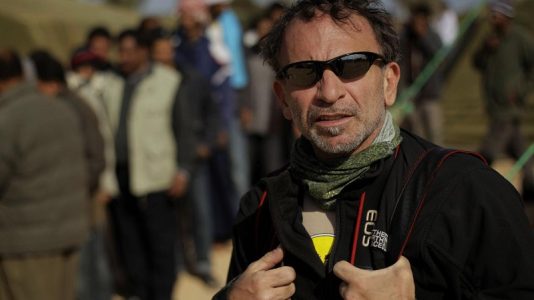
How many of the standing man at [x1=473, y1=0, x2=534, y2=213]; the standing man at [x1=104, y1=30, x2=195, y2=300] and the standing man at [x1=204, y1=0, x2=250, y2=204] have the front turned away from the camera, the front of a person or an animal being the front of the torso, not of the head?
0

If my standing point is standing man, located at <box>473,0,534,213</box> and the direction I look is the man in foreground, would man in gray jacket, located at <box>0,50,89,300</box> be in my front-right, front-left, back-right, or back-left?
front-right

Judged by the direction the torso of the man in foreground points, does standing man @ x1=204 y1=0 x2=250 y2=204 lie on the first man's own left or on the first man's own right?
on the first man's own right

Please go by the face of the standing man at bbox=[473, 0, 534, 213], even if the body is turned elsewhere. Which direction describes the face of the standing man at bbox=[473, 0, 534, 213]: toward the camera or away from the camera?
toward the camera

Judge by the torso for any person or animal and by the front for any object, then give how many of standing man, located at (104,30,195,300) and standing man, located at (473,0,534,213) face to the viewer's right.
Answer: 0

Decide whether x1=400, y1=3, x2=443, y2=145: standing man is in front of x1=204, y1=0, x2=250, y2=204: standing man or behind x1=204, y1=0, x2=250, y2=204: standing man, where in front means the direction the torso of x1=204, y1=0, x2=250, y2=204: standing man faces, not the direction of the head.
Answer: behind

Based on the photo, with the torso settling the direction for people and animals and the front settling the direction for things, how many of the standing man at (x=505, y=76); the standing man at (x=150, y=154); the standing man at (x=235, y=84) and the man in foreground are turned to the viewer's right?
0

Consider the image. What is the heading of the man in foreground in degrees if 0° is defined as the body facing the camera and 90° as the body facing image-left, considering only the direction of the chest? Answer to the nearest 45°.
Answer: approximately 45°

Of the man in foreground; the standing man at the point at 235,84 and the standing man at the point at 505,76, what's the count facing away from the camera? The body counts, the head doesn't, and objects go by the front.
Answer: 0

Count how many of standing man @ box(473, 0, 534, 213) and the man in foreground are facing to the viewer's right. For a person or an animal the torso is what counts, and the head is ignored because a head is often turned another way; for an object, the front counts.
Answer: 0

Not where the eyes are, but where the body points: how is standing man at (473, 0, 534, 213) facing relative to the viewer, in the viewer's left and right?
facing the viewer and to the left of the viewer

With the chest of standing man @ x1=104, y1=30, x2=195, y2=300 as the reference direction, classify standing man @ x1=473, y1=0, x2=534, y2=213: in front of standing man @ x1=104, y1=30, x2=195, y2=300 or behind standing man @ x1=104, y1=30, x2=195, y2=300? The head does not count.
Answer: behind

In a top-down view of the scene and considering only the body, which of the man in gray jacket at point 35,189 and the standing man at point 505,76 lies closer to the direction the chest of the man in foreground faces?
the man in gray jacket

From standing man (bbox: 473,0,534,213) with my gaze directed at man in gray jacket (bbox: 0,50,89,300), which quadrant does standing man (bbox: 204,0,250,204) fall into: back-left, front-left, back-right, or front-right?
front-right

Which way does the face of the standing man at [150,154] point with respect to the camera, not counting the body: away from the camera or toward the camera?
toward the camera
